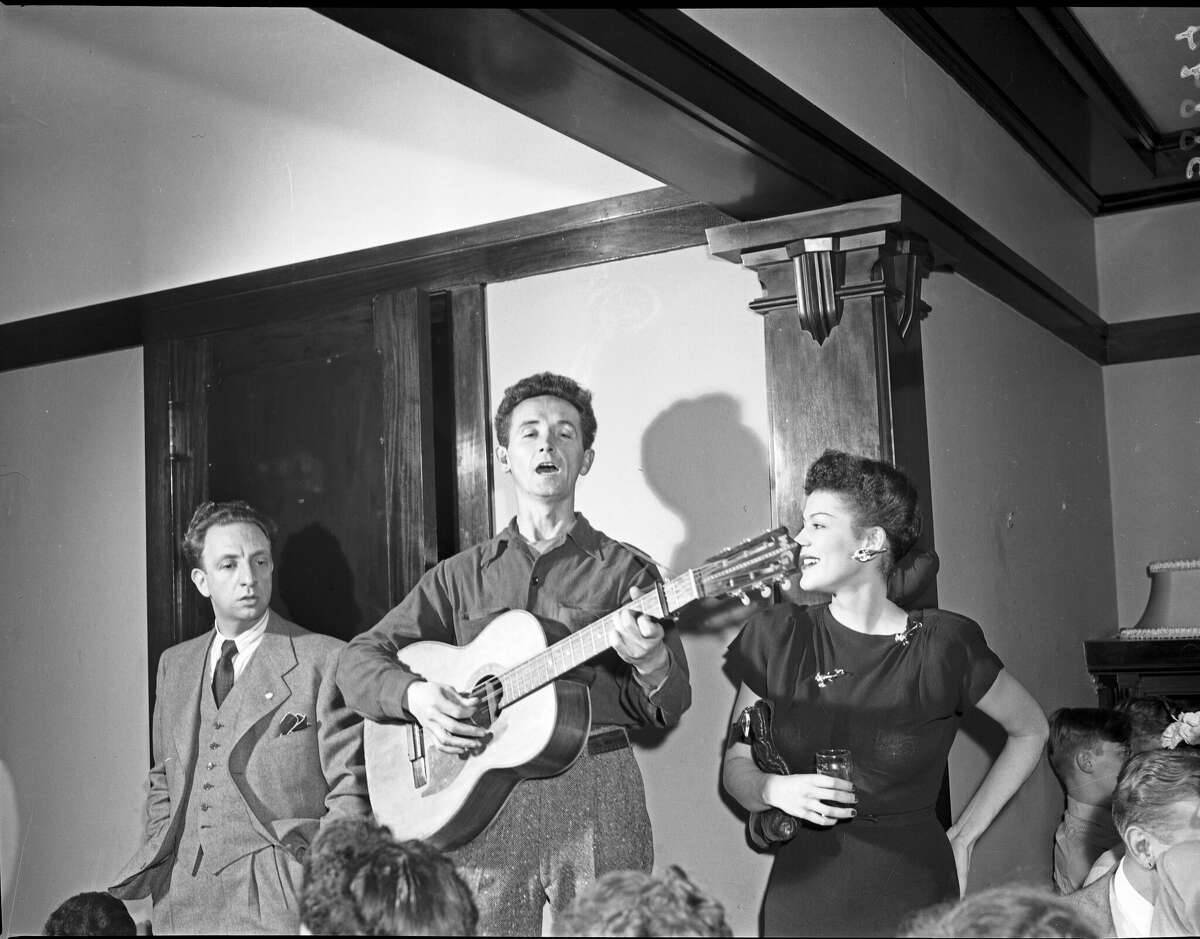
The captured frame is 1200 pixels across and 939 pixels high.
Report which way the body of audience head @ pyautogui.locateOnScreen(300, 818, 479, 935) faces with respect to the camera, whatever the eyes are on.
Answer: away from the camera

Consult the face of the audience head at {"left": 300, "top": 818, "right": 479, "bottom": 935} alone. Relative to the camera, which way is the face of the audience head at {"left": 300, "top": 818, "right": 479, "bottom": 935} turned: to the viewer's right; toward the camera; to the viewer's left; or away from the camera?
away from the camera

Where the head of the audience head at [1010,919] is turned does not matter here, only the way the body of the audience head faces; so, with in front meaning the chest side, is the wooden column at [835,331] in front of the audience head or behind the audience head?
in front

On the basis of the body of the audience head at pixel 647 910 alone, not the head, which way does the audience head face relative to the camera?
away from the camera

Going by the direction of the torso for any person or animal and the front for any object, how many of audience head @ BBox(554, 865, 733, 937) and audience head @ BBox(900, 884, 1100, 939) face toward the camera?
0

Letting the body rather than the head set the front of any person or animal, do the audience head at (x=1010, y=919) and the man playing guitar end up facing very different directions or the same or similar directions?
very different directions

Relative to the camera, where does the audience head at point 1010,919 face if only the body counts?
away from the camera

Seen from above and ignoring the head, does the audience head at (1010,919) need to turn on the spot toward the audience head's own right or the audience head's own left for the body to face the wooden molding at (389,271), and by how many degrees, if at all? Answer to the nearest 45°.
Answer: approximately 45° to the audience head's own left

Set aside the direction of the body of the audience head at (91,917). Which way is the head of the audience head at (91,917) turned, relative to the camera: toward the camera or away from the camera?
away from the camera

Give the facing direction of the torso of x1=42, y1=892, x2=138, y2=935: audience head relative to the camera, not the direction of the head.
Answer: away from the camera

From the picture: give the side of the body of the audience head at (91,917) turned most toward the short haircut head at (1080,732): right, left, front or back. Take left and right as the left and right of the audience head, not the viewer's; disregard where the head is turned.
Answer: right
